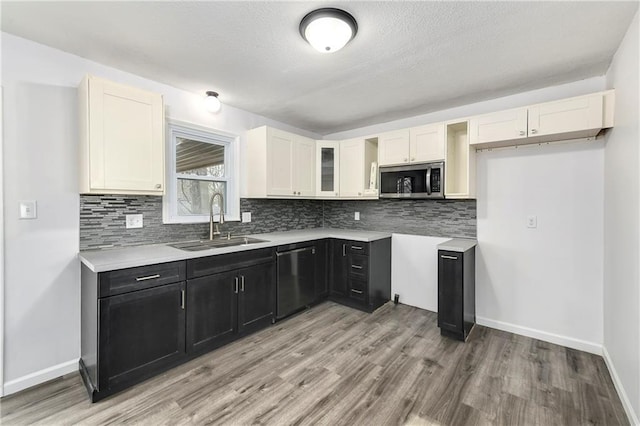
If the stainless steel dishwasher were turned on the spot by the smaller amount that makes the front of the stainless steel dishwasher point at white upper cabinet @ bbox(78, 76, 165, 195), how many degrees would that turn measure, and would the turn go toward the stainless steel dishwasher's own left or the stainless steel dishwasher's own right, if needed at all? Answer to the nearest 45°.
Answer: approximately 90° to the stainless steel dishwasher's own right

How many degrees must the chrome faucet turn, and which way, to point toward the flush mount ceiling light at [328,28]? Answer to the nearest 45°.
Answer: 0° — it already faces it

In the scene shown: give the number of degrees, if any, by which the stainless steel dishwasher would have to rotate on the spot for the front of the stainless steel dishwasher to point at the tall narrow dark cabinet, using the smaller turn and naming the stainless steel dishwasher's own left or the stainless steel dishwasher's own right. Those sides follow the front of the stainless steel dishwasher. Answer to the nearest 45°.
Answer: approximately 45° to the stainless steel dishwasher's own left

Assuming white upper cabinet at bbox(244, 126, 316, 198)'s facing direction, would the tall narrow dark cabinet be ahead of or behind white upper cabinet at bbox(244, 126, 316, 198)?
ahead

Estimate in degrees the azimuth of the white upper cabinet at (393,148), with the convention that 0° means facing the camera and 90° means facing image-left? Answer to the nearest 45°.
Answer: approximately 45°

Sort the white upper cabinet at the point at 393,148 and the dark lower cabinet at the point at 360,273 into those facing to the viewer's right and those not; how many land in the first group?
0
